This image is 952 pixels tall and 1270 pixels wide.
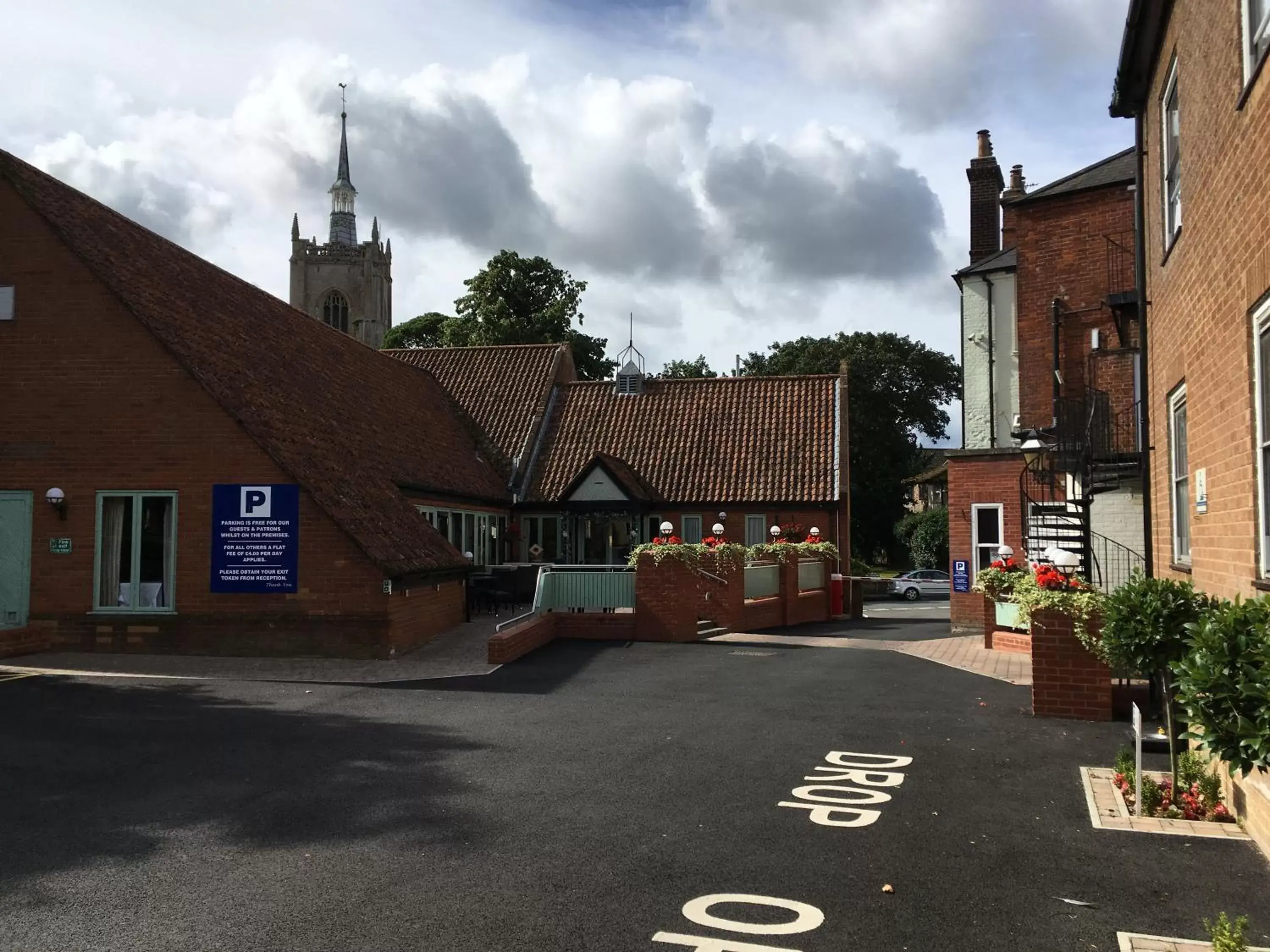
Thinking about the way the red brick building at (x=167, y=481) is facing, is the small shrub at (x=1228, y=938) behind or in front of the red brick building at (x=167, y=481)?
in front

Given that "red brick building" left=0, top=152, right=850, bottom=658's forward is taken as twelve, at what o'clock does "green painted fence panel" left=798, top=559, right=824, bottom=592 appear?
The green painted fence panel is roughly at 8 o'clock from the red brick building.

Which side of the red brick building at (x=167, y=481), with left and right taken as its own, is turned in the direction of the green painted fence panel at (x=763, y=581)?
left

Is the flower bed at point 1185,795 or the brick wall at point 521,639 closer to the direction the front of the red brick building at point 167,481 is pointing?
the flower bed

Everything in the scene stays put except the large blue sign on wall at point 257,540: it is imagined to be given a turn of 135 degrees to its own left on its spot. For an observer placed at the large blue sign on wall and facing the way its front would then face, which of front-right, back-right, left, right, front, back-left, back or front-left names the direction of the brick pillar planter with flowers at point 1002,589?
front-right

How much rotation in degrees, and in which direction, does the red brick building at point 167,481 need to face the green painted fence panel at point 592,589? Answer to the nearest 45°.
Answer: approximately 90° to its left

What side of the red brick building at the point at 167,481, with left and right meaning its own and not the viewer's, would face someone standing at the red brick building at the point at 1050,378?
left

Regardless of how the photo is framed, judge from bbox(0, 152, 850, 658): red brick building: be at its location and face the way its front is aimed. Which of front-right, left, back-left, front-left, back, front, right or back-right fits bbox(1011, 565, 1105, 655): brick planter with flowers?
front-left

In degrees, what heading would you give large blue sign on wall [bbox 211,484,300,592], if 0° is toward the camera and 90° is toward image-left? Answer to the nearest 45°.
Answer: approximately 0°

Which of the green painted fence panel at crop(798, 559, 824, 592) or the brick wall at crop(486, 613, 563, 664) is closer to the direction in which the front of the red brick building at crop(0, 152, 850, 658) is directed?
the brick wall

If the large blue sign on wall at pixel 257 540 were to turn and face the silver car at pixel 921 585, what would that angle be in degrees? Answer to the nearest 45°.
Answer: approximately 135° to its left

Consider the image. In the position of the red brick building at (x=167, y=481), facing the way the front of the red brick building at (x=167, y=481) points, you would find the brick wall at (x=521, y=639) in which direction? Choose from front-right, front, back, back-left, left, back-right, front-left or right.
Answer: left

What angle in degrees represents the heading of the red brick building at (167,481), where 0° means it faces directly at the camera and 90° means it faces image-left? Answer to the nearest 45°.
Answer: approximately 0°

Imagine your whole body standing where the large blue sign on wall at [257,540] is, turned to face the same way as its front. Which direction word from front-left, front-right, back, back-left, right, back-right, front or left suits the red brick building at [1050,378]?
left
